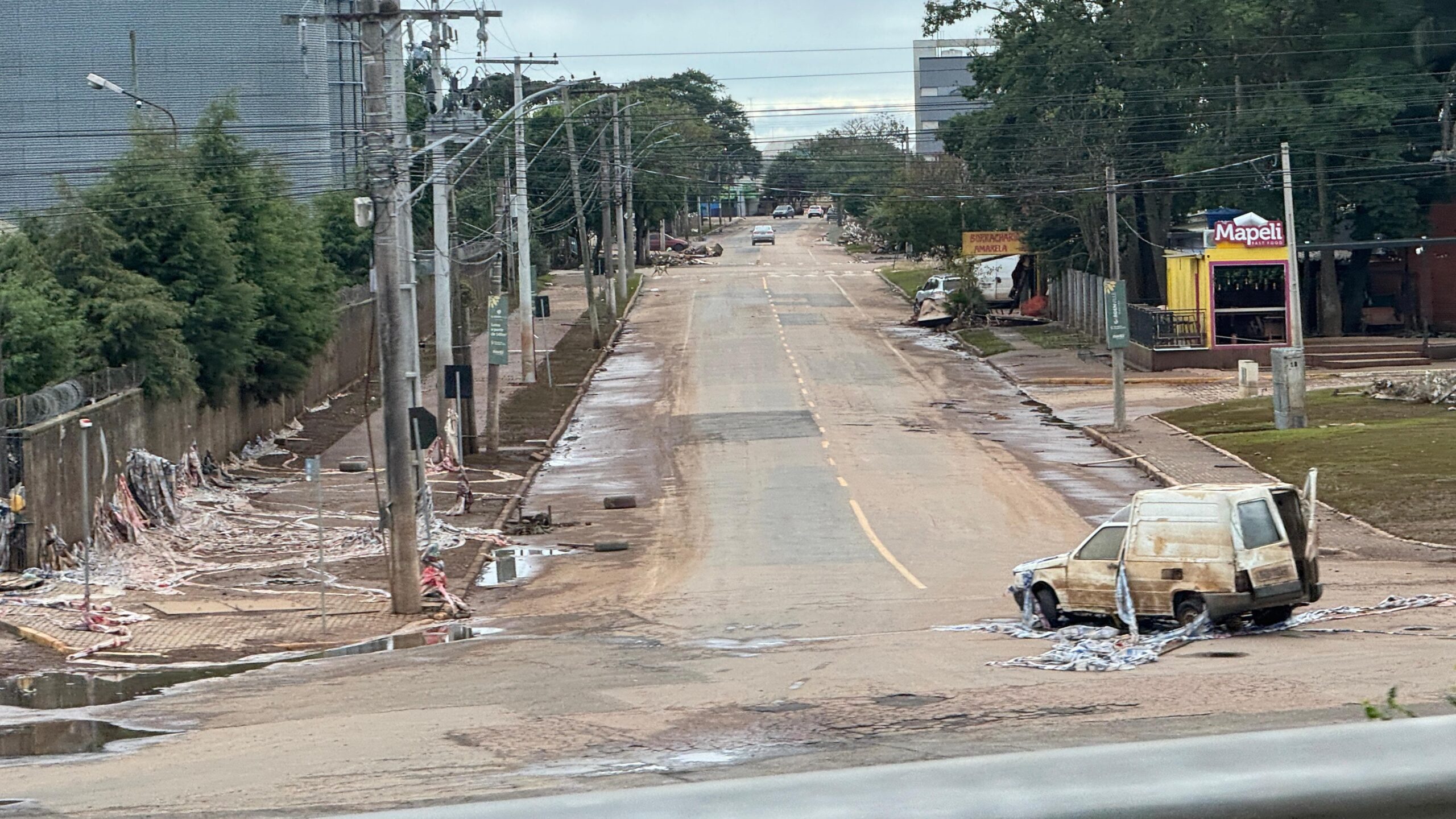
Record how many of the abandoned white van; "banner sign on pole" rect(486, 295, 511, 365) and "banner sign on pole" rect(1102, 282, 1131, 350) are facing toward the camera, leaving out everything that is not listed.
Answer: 2

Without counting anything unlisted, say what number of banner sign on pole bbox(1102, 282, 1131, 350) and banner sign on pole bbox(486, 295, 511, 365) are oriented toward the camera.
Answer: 2

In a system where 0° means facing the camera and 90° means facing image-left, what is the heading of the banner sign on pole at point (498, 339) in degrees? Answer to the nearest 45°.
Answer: approximately 0°

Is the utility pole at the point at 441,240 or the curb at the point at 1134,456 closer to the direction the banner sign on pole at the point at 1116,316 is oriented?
the curb

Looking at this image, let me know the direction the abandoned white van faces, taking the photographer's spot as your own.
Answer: facing away from the viewer and to the left of the viewer

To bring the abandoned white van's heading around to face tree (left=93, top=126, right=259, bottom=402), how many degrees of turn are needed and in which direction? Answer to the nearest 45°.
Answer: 0° — it already faces it
